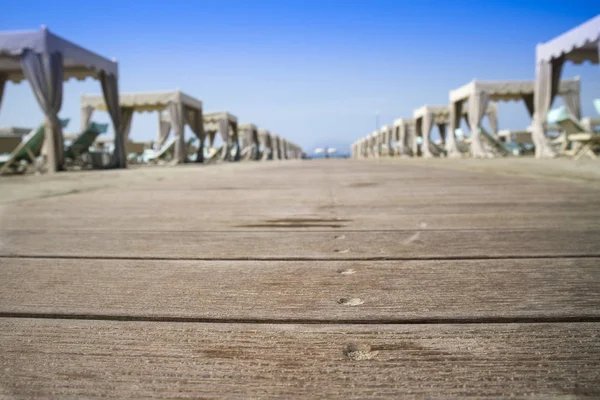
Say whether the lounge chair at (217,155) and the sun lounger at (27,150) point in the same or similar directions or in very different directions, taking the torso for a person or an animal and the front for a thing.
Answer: same or similar directions

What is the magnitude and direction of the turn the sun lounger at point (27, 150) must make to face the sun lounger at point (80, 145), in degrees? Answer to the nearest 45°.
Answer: approximately 135° to its right

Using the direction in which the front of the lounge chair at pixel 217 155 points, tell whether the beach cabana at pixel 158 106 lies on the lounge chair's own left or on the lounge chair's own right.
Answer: on the lounge chair's own left

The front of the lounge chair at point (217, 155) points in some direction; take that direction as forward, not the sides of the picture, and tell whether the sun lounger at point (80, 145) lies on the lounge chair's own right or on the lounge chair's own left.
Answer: on the lounge chair's own left
